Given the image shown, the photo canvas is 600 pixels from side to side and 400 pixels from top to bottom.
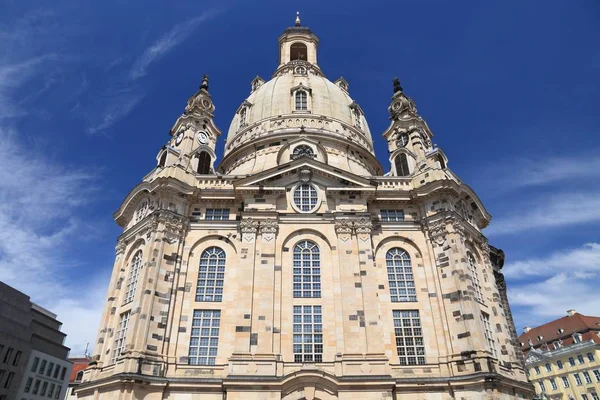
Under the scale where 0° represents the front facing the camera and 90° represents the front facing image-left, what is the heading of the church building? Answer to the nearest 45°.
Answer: approximately 0°
